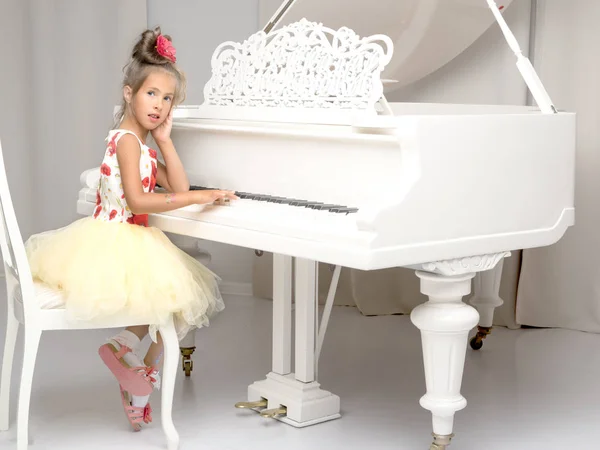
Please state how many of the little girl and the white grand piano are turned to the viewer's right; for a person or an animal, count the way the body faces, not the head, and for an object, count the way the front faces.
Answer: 1

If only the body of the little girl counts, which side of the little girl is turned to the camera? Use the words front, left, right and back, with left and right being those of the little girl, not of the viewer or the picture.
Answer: right

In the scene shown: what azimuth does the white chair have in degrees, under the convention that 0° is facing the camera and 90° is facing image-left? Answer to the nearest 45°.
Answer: approximately 270°

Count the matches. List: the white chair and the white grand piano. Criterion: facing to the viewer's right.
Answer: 1

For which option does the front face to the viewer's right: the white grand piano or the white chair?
the white chair

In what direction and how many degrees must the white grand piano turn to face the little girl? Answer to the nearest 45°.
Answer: approximately 45° to its right

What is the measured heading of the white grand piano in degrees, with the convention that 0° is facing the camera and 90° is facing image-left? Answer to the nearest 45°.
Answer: approximately 45°

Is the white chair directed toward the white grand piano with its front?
yes
